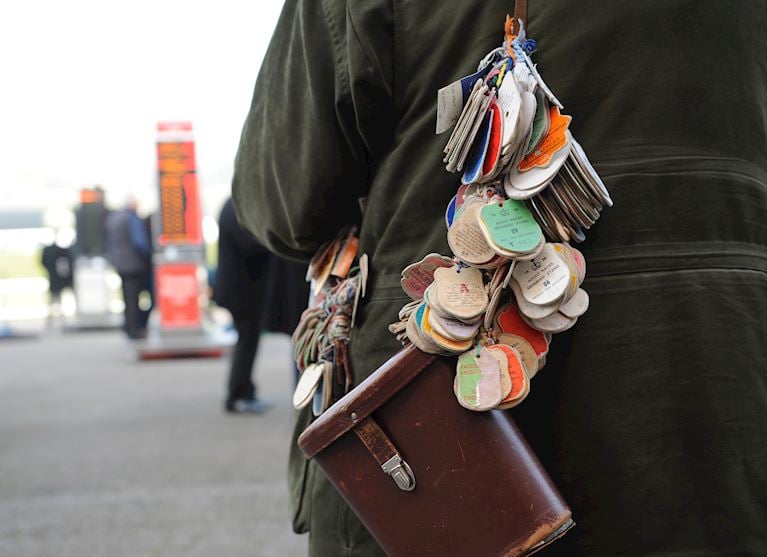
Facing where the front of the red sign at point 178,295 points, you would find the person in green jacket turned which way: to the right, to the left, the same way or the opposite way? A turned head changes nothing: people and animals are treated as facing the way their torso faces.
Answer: the opposite way

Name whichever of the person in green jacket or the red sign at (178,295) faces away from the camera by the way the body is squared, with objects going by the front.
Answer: the person in green jacket

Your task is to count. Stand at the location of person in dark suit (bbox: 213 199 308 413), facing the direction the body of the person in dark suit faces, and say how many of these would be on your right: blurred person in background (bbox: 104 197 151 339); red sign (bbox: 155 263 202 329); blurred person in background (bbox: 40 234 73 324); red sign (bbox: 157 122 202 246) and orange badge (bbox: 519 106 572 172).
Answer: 1

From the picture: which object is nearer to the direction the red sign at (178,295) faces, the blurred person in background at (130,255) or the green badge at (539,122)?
the green badge

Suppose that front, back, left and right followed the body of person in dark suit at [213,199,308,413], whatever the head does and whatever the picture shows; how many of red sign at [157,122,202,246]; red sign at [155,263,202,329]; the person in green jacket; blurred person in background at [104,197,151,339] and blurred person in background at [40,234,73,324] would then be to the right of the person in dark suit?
1

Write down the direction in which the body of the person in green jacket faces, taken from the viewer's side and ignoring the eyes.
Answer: away from the camera

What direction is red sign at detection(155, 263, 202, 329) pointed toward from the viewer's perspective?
toward the camera

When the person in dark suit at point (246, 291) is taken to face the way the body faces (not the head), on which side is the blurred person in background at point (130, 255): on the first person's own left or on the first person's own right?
on the first person's own left

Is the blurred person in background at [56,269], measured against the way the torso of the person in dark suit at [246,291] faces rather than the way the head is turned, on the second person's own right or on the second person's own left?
on the second person's own left

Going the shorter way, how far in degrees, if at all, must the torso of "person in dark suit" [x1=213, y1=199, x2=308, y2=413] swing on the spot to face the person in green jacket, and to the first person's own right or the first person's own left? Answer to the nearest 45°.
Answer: approximately 90° to the first person's own right

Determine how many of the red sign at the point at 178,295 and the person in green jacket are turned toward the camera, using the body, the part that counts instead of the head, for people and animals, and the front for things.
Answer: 1
